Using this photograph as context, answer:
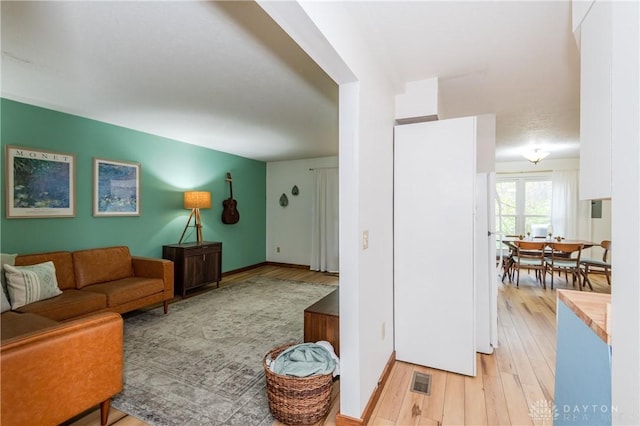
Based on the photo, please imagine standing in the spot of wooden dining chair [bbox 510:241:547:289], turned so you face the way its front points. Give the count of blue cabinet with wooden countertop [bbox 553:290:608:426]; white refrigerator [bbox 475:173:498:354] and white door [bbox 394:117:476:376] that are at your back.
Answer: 3

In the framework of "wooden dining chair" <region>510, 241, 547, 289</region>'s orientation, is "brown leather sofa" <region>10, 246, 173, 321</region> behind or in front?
behind

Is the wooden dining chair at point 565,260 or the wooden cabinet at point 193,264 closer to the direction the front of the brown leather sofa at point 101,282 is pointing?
the wooden dining chair

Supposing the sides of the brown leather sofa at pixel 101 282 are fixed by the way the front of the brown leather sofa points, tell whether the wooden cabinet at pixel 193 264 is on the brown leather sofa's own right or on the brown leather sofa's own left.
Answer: on the brown leather sofa's own left

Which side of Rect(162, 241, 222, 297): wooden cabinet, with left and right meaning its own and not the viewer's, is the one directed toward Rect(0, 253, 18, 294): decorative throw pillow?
right

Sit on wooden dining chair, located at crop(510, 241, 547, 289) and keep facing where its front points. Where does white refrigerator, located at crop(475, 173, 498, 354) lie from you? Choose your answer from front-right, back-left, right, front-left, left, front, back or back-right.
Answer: back

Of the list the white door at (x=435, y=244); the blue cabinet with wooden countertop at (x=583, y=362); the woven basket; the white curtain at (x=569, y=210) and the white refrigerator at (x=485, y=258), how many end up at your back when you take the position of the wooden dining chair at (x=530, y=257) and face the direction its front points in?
4

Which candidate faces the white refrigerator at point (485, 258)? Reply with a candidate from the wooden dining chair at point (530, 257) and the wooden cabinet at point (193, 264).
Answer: the wooden cabinet

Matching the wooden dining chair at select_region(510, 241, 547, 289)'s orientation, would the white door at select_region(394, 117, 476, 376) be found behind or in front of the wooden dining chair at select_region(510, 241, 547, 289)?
behind

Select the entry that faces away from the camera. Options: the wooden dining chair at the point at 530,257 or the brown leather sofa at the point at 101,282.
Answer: the wooden dining chair

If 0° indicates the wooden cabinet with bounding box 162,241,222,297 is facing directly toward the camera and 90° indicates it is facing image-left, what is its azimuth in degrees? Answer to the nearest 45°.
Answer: approximately 315°

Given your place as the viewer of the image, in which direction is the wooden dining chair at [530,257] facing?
facing away from the viewer

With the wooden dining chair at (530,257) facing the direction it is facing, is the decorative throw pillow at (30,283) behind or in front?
behind

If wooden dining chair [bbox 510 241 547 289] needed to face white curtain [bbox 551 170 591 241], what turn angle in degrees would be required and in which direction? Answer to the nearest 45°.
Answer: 0° — it already faces it

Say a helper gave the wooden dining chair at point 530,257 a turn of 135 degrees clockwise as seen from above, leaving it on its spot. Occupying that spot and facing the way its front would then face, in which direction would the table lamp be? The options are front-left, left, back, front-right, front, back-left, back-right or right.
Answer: right

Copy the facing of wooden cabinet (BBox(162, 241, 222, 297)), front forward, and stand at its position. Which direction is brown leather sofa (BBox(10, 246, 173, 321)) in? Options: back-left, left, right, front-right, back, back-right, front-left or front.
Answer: right
